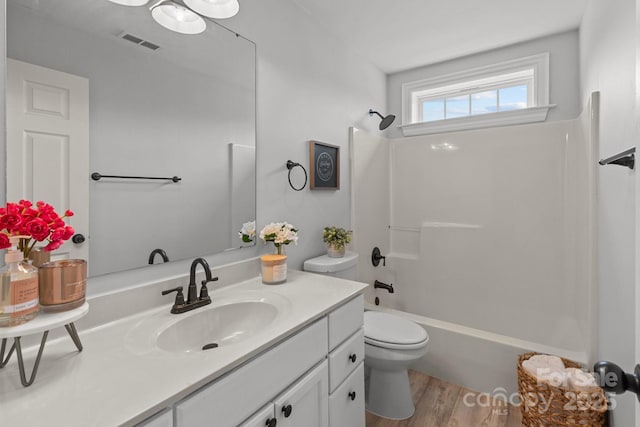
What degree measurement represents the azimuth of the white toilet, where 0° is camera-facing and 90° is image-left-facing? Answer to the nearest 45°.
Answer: approximately 315°

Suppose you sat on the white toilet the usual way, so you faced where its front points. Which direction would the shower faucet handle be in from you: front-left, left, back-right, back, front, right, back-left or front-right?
back-left

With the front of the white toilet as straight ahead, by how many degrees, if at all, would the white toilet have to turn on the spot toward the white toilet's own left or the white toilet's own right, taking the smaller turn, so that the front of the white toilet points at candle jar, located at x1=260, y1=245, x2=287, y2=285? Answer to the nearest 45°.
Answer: approximately 90° to the white toilet's own right

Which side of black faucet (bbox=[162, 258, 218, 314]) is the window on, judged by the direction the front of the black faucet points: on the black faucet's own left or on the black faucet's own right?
on the black faucet's own left

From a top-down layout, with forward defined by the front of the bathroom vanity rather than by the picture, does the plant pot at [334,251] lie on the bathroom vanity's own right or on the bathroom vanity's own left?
on the bathroom vanity's own left

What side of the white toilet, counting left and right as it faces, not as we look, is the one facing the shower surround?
left

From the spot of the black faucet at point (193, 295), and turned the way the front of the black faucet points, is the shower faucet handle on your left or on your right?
on your left
